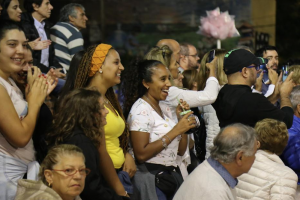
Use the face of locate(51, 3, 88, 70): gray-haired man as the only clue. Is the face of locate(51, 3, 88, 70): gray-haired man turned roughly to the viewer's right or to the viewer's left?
to the viewer's right

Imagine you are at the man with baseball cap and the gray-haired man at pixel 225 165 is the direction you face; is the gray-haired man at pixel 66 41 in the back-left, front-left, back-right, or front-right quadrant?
back-right

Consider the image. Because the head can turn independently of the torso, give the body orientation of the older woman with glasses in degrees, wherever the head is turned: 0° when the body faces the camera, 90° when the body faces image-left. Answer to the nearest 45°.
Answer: approximately 315°

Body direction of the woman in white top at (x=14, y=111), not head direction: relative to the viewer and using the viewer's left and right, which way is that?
facing the viewer and to the right of the viewer

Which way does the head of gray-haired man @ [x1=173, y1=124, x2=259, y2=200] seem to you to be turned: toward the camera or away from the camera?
away from the camera

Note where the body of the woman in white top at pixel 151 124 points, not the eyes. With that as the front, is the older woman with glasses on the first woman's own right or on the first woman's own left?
on the first woman's own right

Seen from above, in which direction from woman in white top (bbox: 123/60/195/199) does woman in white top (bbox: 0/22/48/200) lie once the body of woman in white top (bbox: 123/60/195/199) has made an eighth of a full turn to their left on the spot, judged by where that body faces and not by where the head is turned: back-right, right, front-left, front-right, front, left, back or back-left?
back-right

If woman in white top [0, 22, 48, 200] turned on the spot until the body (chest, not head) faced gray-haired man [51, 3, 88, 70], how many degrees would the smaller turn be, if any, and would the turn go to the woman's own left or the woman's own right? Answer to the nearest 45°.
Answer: approximately 135° to the woman's own left

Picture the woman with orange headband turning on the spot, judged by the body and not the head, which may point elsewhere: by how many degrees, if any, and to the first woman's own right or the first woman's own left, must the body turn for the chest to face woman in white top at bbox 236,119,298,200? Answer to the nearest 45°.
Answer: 0° — they already face them

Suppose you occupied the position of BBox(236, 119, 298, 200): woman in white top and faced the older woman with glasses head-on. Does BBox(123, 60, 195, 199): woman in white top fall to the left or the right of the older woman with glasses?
right

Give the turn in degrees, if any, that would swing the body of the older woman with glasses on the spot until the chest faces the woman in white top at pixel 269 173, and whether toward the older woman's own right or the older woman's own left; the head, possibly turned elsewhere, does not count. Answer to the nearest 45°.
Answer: approximately 45° to the older woman's own left

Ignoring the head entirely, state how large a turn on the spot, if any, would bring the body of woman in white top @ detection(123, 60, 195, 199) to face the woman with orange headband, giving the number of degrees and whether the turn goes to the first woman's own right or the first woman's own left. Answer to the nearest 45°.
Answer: approximately 90° to the first woman's own right
